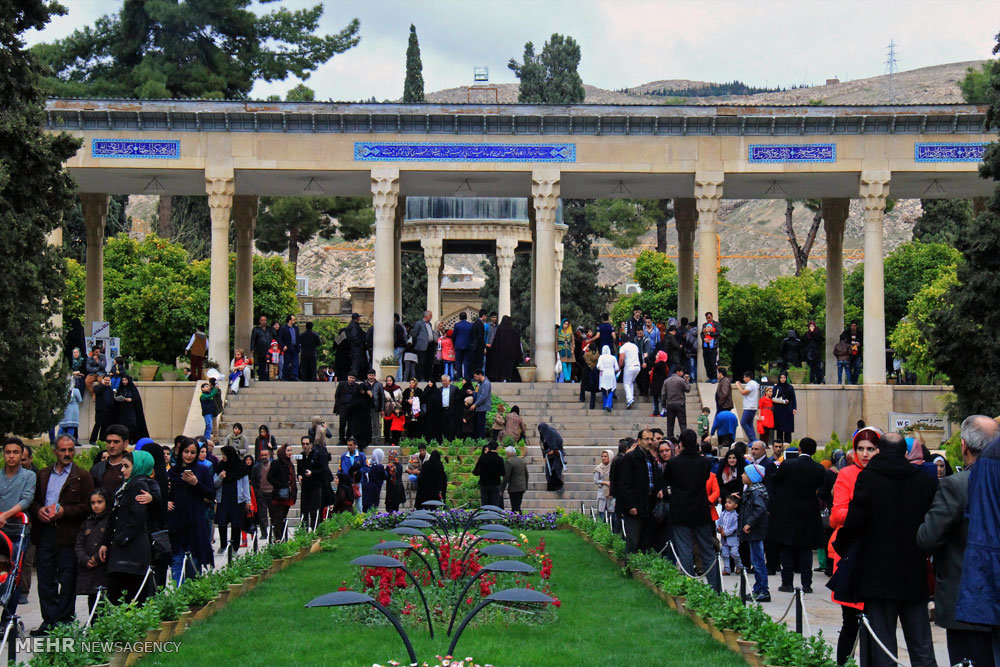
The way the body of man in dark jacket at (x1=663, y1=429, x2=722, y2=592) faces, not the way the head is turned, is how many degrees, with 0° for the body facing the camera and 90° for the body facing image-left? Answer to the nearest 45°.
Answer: approximately 180°

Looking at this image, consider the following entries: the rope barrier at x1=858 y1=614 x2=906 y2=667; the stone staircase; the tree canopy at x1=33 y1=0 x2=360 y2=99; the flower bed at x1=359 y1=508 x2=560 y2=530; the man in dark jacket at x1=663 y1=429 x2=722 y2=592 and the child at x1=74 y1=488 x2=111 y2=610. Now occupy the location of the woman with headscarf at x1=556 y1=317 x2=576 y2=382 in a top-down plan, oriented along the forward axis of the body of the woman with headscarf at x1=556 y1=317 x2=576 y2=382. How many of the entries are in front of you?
5

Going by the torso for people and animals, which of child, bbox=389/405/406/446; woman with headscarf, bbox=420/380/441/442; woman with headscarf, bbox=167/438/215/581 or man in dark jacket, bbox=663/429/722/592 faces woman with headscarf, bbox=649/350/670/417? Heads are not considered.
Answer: the man in dark jacket

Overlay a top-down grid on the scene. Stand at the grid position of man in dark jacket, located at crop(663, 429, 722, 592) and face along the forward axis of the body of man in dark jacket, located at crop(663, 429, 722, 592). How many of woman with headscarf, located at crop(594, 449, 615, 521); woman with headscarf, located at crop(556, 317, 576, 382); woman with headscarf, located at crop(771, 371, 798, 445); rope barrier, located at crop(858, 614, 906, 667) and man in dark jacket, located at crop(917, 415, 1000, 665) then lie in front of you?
3

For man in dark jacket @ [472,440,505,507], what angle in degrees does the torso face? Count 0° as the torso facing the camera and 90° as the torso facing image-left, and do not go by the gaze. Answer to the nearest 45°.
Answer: approximately 180°
